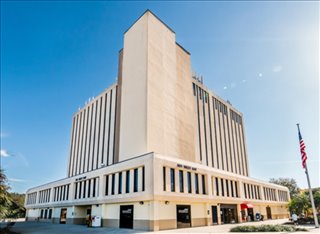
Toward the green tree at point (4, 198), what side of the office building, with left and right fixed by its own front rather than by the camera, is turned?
right

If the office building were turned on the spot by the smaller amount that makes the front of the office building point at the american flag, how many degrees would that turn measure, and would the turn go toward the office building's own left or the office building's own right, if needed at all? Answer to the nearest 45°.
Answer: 0° — it already faces it

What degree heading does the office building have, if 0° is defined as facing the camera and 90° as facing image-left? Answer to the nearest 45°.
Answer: approximately 315°

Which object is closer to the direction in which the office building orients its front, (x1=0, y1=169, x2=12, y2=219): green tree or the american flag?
the american flag
